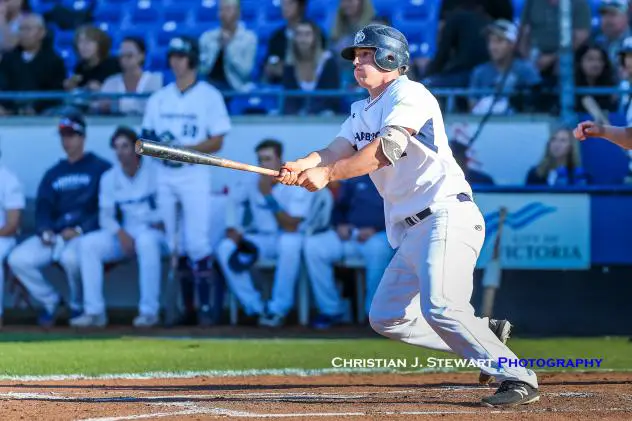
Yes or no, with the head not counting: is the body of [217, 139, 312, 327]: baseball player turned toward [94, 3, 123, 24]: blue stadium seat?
no

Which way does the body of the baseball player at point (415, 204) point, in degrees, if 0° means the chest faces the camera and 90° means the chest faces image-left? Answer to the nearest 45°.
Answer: approximately 45°

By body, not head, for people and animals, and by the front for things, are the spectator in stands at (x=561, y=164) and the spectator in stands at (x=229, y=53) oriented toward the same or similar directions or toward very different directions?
same or similar directions

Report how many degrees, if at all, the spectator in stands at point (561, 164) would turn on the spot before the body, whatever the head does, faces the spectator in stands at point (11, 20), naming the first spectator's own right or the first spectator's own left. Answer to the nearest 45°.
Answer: approximately 90° to the first spectator's own right

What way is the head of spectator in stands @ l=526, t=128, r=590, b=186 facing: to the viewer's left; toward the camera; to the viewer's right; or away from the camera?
toward the camera

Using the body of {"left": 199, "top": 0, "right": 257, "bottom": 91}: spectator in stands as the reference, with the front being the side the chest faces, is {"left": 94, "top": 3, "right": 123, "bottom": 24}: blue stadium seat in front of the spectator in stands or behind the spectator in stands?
behind

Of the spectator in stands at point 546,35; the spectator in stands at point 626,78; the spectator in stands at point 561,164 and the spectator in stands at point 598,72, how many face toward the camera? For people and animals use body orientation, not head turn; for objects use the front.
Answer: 4

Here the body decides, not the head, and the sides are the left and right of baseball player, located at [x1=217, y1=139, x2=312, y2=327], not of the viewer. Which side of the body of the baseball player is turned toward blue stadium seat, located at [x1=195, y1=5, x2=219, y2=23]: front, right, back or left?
back

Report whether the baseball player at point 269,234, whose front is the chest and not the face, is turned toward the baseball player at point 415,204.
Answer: yes

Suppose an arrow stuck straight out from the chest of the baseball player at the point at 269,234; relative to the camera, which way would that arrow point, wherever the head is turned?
toward the camera

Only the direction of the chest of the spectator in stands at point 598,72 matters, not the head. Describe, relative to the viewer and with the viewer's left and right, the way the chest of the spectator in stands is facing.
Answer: facing the viewer

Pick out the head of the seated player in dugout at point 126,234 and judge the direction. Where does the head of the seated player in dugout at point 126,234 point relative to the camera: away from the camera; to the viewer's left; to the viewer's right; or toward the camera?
toward the camera

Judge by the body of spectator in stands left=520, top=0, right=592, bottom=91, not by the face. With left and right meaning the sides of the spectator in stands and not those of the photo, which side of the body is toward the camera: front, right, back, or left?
front

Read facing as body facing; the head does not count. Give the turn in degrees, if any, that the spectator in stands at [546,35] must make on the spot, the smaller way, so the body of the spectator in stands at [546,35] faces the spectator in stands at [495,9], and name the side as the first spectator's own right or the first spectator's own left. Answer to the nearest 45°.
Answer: approximately 135° to the first spectator's own right

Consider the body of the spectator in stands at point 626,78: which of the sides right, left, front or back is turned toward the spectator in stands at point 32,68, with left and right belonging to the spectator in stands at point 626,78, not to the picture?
right

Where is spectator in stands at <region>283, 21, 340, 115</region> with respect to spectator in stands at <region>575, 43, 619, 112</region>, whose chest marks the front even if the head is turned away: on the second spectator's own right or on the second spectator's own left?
on the second spectator's own right

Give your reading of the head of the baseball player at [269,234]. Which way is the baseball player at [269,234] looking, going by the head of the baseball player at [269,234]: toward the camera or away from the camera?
toward the camera

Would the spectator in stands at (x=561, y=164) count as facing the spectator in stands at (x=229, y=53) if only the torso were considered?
no

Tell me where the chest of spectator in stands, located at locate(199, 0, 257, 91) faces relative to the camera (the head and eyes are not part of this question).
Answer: toward the camera
